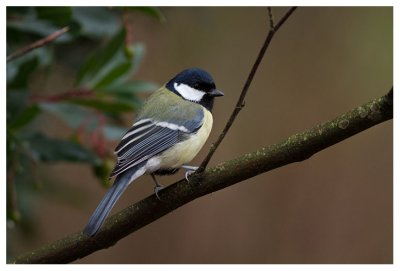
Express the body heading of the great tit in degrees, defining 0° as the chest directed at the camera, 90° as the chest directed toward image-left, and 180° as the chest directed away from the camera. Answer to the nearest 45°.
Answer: approximately 270°
